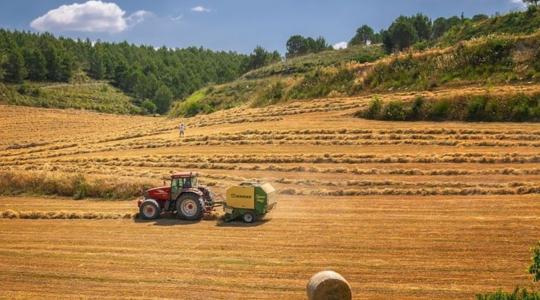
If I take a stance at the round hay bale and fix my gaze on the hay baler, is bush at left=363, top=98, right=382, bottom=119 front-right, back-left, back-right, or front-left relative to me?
front-right

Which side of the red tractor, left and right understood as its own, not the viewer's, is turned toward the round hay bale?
left

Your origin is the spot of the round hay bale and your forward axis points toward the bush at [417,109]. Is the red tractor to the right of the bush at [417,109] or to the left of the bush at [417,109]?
left

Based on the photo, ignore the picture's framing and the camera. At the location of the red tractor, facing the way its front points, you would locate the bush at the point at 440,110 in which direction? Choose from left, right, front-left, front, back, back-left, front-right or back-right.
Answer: back-right

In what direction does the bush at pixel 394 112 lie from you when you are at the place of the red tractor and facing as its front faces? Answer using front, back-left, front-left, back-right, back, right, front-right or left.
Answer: back-right

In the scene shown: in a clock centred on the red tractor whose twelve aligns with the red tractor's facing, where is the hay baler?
The hay baler is roughly at 7 o'clock from the red tractor.

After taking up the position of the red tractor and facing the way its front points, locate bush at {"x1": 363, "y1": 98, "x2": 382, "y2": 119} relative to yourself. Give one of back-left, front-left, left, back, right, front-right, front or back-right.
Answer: back-right

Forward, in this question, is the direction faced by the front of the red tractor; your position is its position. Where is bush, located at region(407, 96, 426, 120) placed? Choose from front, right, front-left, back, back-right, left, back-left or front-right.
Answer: back-right

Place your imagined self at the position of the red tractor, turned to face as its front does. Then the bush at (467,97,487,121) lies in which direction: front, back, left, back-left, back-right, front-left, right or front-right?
back-right

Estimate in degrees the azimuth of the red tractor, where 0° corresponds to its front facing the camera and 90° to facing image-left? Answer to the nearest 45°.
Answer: approximately 90°
